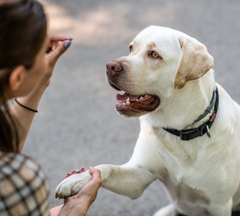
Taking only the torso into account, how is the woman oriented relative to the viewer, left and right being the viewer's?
facing away from the viewer and to the right of the viewer

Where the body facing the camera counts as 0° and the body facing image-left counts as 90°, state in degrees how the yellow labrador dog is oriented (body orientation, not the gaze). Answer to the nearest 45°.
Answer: approximately 45°

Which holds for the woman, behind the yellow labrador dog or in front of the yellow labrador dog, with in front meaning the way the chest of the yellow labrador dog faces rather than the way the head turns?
in front

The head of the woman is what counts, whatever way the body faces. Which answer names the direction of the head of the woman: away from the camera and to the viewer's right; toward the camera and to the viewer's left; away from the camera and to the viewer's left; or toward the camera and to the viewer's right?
away from the camera and to the viewer's right

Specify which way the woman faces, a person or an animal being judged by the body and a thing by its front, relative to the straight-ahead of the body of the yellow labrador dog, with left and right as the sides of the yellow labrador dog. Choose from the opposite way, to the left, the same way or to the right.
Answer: the opposite way

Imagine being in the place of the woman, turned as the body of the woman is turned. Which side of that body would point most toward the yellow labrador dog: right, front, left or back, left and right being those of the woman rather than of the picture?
front
